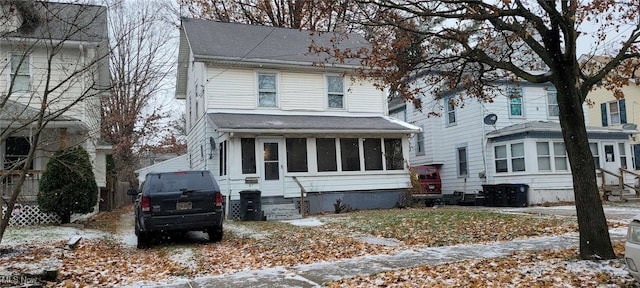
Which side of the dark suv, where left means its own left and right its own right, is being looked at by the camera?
back

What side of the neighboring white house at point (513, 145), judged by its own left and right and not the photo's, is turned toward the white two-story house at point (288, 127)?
right

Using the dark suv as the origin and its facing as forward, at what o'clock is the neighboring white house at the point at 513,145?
The neighboring white house is roughly at 2 o'clock from the dark suv.

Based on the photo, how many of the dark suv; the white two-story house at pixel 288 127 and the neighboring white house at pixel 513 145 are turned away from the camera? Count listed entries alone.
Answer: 1

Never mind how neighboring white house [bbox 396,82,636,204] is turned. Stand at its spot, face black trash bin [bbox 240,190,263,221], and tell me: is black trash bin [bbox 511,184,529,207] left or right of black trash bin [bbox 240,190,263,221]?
left

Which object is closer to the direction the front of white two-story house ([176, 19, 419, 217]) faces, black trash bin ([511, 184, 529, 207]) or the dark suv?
the dark suv

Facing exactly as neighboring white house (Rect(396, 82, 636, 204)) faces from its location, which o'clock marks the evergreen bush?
The evergreen bush is roughly at 3 o'clock from the neighboring white house.

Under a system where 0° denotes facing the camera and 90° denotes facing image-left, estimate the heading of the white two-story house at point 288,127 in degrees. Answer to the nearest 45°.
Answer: approximately 0°

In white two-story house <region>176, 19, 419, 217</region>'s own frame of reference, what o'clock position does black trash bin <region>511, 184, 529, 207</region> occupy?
The black trash bin is roughly at 9 o'clock from the white two-story house.

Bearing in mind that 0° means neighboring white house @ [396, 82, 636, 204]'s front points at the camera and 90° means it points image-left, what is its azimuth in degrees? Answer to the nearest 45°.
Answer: approximately 315°

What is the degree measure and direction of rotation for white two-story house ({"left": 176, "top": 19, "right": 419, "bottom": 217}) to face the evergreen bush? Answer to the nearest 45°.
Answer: approximately 45° to its right

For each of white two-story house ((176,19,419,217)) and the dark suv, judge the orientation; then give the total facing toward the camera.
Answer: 1

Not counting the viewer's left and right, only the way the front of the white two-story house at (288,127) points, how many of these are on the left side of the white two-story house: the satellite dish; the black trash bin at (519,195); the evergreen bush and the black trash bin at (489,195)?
3

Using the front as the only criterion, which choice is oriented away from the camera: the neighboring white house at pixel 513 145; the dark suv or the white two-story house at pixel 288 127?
the dark suv

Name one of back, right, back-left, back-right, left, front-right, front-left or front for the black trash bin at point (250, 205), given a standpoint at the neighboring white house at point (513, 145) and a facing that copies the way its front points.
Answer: right

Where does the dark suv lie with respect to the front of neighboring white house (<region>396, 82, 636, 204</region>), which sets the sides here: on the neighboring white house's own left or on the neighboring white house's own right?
on the neighboring white house's own right
